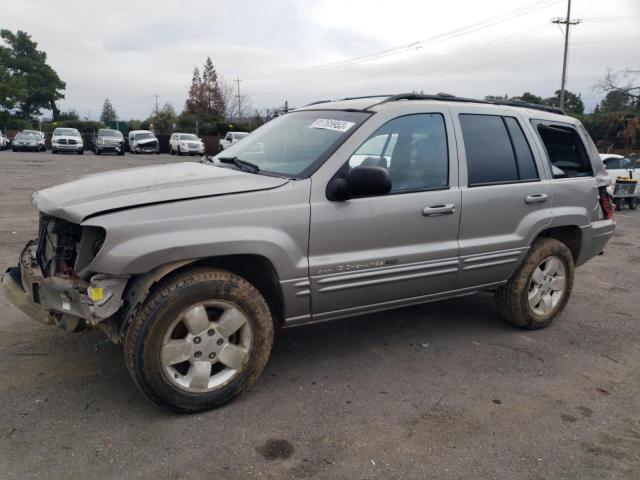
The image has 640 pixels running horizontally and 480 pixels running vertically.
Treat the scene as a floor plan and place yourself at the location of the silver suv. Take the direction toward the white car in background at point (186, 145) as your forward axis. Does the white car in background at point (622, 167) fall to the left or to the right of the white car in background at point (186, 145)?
right

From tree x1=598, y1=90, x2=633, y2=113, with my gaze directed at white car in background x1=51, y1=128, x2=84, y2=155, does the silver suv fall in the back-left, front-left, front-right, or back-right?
front-left

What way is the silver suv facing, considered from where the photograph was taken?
facing the viewer and to the left of the viewer

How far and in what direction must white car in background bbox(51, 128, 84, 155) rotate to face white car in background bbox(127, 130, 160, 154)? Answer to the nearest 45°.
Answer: approximately 90° to its left

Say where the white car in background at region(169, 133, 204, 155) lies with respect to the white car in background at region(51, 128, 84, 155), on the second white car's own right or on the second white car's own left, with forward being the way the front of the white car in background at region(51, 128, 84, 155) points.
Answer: on the second white car's own left

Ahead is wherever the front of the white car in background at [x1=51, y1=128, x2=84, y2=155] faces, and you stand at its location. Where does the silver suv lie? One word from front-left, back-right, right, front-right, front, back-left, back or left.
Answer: front

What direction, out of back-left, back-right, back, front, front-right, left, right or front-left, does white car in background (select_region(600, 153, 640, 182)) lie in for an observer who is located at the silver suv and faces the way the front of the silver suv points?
back

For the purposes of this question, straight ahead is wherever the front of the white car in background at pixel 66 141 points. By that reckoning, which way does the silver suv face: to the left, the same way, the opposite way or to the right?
to the right

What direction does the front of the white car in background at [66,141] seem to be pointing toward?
toward the camera

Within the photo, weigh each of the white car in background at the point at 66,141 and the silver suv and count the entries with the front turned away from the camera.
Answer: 0

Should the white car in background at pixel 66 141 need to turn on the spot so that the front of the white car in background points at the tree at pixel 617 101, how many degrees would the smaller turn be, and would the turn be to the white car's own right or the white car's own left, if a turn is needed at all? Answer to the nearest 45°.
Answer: approximately 90° to the white car's own left

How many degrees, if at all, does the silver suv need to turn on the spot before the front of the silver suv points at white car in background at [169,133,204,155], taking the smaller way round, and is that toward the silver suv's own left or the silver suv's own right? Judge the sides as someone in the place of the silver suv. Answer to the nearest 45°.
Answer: approximately 135° to the silver suv's own right

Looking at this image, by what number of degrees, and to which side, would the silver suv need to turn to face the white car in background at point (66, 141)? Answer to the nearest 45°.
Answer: approximately 90° to its right
